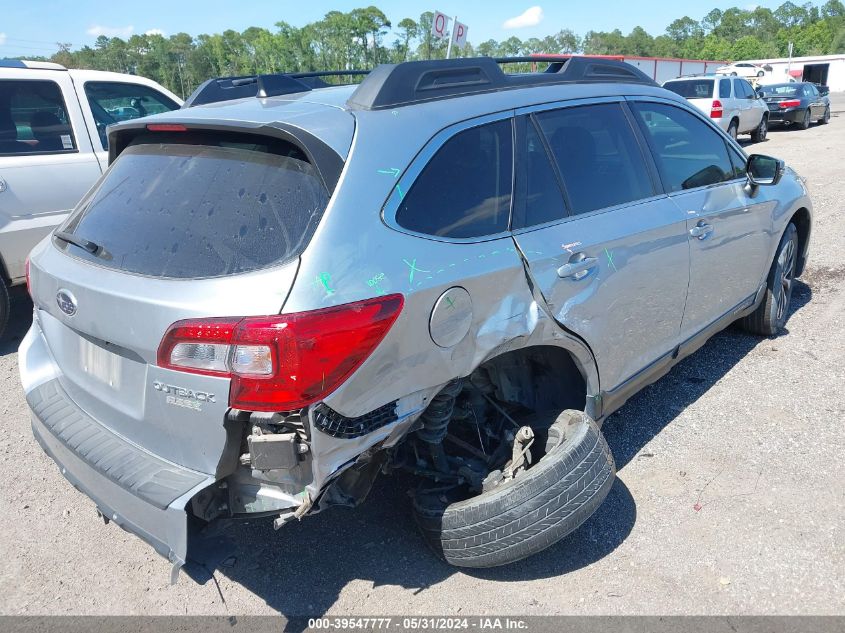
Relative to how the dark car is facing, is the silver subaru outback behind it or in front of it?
behind

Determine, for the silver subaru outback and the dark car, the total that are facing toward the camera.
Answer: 0

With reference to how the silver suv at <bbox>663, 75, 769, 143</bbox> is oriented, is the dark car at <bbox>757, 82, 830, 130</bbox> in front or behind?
in front

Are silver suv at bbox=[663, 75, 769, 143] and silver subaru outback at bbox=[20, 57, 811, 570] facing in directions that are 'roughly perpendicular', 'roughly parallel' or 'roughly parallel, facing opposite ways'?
roughly parallel

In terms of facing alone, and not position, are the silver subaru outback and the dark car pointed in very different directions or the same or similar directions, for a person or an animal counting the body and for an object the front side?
same or similar directions

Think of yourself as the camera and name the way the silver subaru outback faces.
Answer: facing away from the viewer and to the right of the viewer

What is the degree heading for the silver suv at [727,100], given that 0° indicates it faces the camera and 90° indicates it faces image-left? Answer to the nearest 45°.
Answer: approximately 225°

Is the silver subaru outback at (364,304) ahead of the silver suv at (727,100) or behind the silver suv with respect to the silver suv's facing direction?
behind

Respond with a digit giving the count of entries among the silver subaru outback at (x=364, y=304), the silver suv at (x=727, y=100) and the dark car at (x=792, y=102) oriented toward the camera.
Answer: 0

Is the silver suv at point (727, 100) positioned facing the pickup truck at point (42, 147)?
no

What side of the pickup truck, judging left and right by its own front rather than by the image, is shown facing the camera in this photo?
right

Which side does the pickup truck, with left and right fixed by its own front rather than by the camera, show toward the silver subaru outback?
right

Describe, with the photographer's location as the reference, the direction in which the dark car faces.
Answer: facing away from the viewer and to the right of the viewer

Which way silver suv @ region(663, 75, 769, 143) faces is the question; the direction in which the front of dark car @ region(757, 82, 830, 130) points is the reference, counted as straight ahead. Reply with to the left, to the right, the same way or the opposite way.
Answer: the same way
